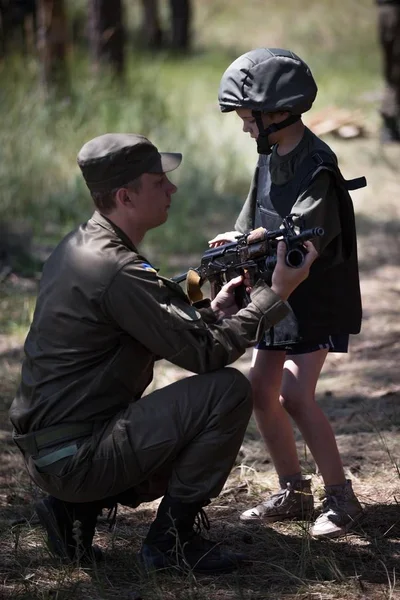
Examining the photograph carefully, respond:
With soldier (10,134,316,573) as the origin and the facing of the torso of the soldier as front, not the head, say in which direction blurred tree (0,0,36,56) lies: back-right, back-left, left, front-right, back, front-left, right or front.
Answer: left

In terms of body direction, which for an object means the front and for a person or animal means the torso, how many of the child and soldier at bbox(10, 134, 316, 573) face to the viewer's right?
1

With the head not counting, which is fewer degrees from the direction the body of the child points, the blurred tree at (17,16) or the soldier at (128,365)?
the soldier

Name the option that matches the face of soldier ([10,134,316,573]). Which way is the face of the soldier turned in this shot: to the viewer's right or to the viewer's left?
to the viewer's right

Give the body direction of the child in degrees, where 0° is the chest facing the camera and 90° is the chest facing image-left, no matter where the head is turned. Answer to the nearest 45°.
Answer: approximately 45°

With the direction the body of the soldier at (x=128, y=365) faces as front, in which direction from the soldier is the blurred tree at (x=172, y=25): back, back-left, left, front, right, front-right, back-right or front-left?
left

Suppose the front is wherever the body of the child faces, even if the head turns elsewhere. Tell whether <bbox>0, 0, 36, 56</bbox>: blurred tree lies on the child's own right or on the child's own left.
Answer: on the child's own right

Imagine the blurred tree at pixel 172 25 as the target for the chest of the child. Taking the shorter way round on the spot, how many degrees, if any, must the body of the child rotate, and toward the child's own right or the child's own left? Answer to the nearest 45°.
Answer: approximately 135° to the child's own right

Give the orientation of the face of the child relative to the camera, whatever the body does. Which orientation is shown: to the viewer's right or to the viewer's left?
to the viewer's left

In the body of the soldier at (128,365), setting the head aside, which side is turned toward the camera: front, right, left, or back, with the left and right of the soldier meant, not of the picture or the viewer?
right
